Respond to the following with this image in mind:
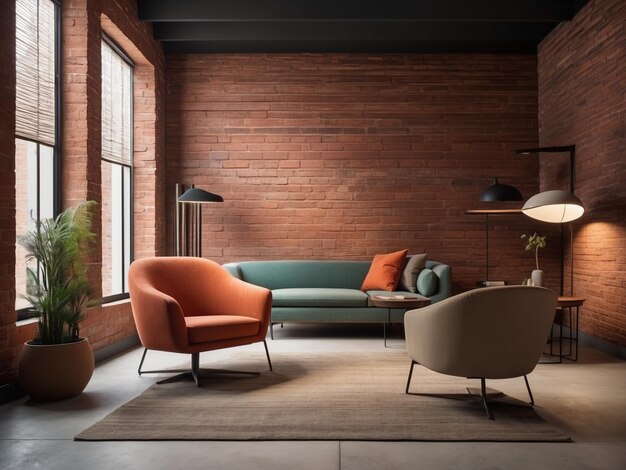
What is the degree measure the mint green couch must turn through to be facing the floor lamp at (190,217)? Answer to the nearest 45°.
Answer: approximately 90° to its right

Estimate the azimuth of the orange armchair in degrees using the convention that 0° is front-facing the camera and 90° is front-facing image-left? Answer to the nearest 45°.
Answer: approximately 315°

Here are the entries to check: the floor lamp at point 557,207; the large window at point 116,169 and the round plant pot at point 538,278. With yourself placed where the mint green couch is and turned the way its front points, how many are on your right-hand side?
1

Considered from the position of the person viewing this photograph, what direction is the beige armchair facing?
facing away from the viewer and to the left of the viewer

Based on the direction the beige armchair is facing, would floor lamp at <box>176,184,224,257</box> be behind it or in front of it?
in front

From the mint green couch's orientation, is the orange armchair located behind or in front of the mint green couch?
in front

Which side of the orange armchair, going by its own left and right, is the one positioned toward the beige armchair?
front

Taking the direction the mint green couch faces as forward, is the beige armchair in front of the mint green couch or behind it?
in front

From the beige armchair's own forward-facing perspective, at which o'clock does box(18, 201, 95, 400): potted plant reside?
The potted plant is roughly at 10 o'clock from the beige armchair.

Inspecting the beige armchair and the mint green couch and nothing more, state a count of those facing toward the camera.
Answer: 1

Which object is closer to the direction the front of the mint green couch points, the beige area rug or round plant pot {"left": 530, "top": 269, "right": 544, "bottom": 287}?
the beige area rug
